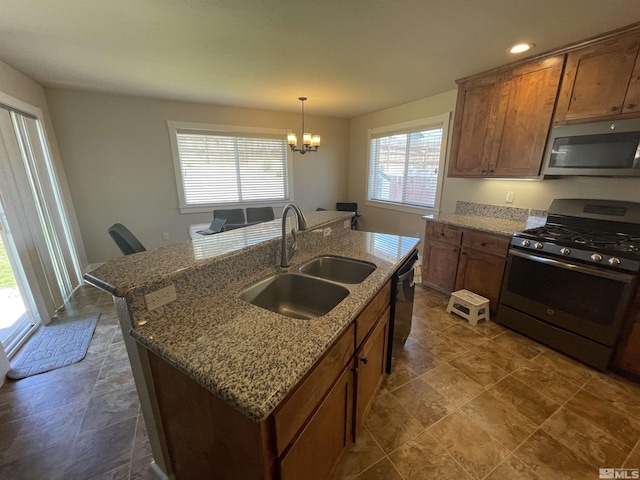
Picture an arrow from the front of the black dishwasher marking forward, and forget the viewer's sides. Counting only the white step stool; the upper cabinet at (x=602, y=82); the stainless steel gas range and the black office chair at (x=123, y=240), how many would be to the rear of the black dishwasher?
1

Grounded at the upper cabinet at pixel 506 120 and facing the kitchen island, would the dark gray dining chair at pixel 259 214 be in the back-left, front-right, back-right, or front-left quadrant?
front-right

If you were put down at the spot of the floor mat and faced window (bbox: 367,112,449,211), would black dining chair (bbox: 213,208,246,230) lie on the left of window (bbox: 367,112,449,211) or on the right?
left

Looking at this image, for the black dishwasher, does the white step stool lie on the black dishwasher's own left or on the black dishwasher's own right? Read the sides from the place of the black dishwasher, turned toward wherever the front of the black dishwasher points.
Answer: on the black dishwasher's own left

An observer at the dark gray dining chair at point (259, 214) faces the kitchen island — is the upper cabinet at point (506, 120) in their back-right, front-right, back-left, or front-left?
front-left

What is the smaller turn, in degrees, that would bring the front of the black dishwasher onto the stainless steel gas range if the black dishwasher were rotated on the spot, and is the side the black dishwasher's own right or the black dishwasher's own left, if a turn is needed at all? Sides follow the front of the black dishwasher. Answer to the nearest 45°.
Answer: approximately 45° to the black dishwasher's own left

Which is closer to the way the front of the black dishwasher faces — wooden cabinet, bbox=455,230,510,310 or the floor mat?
the wooden cabinet

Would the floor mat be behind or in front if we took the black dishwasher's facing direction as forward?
behind

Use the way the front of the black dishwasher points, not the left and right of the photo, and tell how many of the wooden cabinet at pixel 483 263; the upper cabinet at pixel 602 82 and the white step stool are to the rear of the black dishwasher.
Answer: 0

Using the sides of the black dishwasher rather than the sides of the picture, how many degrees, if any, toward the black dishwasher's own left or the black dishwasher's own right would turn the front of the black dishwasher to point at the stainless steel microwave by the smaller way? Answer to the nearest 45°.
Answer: approximately 45° to the black dishwasher's own left

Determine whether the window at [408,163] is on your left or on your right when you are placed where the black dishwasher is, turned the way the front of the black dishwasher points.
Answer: on your left

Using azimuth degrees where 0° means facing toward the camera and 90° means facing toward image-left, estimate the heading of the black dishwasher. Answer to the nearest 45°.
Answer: approximately 270°

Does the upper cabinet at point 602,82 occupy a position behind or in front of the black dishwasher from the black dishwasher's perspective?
in front

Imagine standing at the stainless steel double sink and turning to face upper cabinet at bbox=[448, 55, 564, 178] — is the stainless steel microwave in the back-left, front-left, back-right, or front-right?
front-right

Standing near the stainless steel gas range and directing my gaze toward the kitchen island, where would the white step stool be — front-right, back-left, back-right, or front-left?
front-right

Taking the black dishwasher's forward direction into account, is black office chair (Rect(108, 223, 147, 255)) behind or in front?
behind
